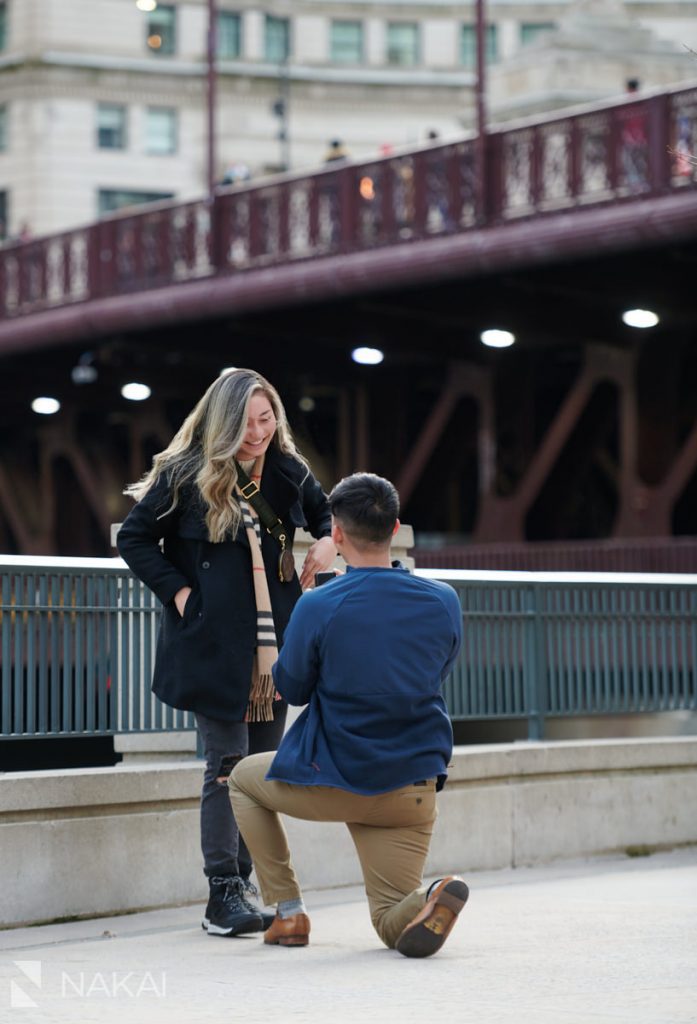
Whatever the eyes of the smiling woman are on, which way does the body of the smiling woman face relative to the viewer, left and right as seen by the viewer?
facing the viewer and to the right of the viewer

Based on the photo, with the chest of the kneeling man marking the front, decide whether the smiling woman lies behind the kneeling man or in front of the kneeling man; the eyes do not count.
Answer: in front

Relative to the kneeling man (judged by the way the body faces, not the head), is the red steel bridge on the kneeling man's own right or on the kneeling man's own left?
on the kneeling man's own right

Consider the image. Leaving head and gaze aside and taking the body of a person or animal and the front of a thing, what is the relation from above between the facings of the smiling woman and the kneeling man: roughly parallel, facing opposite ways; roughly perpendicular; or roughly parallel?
roughly parallel, facing opposite ways

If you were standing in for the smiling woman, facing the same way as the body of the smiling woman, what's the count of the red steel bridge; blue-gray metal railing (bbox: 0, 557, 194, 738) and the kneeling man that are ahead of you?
1

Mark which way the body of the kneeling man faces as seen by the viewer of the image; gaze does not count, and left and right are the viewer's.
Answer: facing away from the viewer and to the left of the viewer

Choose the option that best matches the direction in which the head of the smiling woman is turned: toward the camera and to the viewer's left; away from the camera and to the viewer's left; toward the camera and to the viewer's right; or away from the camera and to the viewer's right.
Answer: toward the camera and to the viewer's right

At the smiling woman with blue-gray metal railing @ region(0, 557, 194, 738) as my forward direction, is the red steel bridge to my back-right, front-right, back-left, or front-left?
front-right

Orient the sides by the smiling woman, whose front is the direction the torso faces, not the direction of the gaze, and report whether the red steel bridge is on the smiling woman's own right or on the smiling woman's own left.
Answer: on the smiling woman's own left

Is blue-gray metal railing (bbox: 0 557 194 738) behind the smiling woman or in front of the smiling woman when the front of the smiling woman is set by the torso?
behind
